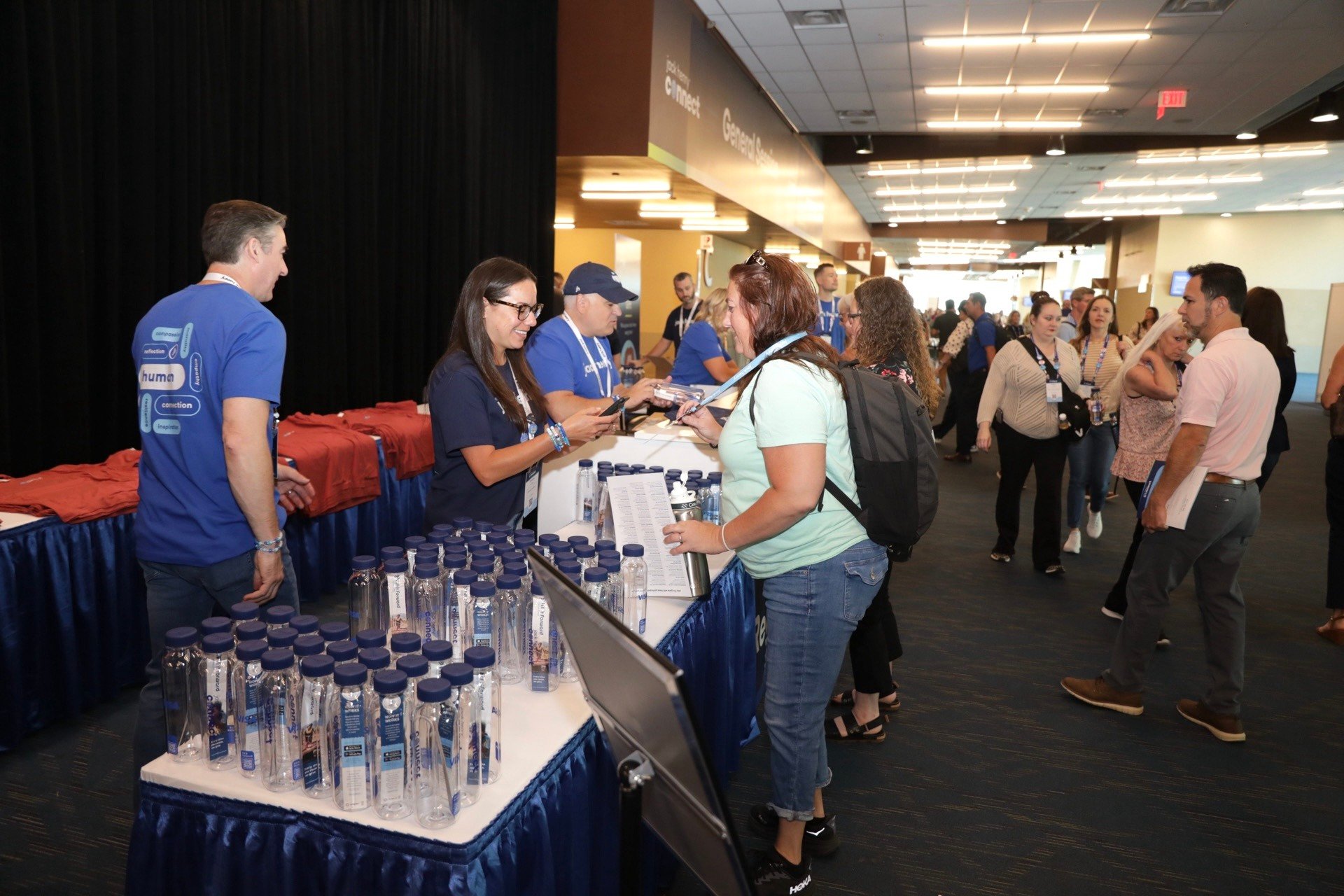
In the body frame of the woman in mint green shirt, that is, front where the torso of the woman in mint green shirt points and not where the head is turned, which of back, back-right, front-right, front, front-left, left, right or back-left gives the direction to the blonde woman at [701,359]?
right

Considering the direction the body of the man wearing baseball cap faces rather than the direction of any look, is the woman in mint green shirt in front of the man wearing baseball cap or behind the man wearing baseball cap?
in front

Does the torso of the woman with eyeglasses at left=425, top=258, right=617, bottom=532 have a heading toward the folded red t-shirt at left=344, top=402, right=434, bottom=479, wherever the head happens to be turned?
no

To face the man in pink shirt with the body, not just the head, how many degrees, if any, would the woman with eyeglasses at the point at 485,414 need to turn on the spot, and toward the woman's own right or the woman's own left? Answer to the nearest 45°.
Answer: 0° — they already face them

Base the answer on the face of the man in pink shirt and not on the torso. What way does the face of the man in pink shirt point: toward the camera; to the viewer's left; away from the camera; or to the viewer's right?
to the viewer's left

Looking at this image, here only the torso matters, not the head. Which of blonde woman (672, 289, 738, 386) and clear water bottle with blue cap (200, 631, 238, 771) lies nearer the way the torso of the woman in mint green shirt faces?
the clear water bottle with blue cap

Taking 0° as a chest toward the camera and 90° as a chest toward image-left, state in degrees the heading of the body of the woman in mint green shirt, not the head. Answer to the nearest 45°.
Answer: approximately 90°

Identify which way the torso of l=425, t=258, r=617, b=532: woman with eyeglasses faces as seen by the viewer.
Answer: to the viewer's right

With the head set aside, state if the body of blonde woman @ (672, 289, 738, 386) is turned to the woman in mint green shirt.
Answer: no

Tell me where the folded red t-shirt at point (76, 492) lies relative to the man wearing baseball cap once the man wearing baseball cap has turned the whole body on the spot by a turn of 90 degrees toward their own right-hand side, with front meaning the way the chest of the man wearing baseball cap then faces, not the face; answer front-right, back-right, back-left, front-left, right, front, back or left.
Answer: front-right

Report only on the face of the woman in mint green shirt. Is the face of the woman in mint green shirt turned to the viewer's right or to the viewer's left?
to the viewer's left
